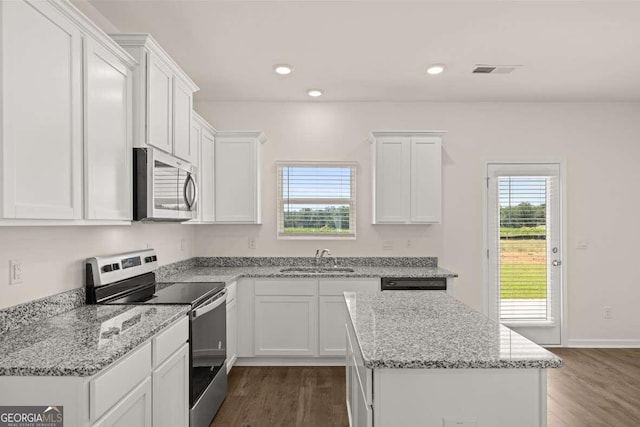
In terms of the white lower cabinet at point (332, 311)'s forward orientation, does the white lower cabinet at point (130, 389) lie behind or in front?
in front

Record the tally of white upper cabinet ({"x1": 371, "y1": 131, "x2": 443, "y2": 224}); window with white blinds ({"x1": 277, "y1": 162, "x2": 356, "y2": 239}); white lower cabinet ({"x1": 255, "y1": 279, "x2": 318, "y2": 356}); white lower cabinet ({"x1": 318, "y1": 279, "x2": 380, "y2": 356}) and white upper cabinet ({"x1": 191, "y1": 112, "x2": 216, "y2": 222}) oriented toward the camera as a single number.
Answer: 4

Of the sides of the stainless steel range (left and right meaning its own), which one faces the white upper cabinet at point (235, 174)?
left

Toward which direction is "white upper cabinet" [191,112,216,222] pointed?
to the viewer's right

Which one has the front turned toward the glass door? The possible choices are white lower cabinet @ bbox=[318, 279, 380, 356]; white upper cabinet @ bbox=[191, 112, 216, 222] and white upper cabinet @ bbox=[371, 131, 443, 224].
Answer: white upper cabinet @ bbox=[191, 112, 216, 222]

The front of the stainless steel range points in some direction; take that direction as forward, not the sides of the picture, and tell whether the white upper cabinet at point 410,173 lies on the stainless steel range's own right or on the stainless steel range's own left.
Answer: on the stainless steel range's own left

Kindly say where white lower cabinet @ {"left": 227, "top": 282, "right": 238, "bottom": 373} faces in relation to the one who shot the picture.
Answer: facing to the right of the viewer

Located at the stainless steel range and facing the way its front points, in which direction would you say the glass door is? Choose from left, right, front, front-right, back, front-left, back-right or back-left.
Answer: front-left

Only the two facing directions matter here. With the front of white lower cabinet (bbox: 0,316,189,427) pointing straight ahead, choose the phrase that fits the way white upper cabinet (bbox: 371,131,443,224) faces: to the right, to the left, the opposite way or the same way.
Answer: to the right

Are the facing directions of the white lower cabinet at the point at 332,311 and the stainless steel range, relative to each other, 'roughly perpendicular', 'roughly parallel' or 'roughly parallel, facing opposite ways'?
roughly perpendicular

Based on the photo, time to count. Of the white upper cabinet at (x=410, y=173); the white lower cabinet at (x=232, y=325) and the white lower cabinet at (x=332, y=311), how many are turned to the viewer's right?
1

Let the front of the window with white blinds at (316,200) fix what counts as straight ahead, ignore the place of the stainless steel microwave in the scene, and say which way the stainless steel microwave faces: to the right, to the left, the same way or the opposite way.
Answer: to the left

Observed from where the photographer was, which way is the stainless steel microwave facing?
facing the viewer and to the right of the viewer

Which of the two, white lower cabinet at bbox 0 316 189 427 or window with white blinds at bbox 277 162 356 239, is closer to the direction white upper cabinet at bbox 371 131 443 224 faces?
the white lower cabinet
